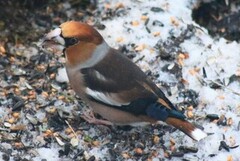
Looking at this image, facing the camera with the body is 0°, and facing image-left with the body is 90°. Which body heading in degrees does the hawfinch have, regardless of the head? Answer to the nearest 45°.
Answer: approximately 90°
